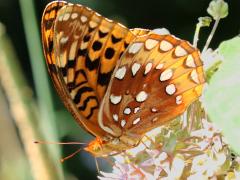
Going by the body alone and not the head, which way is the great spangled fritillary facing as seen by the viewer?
to the viewer's left
